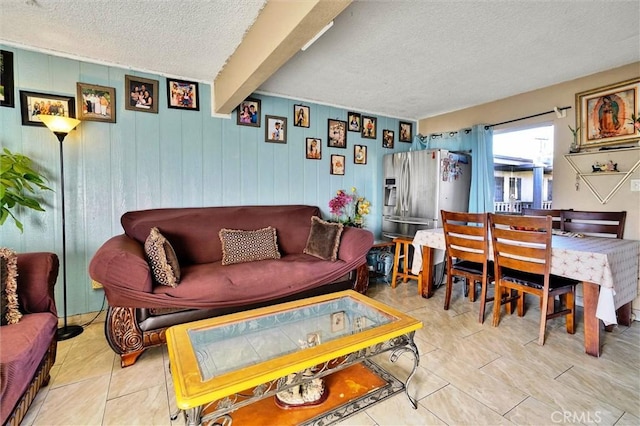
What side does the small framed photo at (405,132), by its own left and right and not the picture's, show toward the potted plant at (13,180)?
right

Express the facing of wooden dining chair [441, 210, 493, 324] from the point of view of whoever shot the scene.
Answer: facing away from the viewer and to the right of the viewer

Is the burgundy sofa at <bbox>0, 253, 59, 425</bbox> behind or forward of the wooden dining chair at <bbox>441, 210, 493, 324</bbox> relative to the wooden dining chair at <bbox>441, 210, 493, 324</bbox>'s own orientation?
behind

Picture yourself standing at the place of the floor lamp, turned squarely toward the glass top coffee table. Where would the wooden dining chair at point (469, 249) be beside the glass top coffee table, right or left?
left

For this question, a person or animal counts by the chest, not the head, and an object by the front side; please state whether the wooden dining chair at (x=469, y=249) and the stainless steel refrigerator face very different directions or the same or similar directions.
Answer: very different directions

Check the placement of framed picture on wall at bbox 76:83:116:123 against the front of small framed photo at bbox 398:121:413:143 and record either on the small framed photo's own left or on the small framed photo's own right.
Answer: on the small framed photo's own right

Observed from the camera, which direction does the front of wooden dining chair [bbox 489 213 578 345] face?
facing away from the viewer and to the right of the viewer

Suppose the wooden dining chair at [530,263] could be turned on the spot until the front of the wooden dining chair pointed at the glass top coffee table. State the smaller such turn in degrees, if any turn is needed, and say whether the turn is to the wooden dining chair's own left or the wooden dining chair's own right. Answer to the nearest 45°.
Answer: approximately 180°

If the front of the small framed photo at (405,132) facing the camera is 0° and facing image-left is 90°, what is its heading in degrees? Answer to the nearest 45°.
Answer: approximately 315°
